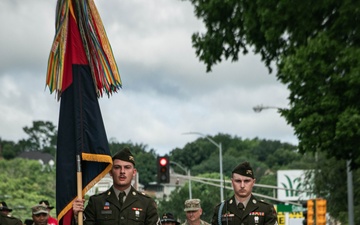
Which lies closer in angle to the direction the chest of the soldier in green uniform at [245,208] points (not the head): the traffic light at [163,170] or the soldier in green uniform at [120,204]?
the soldier in green uniform

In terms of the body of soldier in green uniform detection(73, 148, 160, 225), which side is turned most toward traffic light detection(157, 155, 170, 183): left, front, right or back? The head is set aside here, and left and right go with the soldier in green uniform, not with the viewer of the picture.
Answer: back

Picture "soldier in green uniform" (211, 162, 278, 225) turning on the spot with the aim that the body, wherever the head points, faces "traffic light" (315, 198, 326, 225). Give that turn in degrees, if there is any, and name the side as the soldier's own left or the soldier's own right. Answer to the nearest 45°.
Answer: approximately 180°

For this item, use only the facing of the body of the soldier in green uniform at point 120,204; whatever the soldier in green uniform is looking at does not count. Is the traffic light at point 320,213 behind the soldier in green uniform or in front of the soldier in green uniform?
behind

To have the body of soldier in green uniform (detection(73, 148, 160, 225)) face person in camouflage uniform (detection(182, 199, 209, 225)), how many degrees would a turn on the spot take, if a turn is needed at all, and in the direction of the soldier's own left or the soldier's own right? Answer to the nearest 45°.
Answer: approximately 180°

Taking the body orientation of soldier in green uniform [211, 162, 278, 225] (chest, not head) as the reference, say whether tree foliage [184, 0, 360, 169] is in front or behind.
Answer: behind

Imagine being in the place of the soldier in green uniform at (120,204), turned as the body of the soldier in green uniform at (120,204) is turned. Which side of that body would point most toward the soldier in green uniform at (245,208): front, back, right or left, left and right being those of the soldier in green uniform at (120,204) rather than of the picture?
left

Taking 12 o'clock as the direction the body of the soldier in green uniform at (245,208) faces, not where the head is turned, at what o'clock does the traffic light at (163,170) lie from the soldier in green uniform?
The traffic light is roughly at 6 o'clock from the soldier in green uniform.

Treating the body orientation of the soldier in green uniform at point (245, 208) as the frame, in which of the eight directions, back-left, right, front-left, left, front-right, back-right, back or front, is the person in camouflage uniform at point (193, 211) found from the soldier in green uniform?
back

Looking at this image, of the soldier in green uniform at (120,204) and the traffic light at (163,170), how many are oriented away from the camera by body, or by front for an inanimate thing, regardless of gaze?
0

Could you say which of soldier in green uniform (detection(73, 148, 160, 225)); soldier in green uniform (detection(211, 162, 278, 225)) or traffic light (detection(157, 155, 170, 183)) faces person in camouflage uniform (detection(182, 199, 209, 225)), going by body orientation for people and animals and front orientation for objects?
the traffic light
